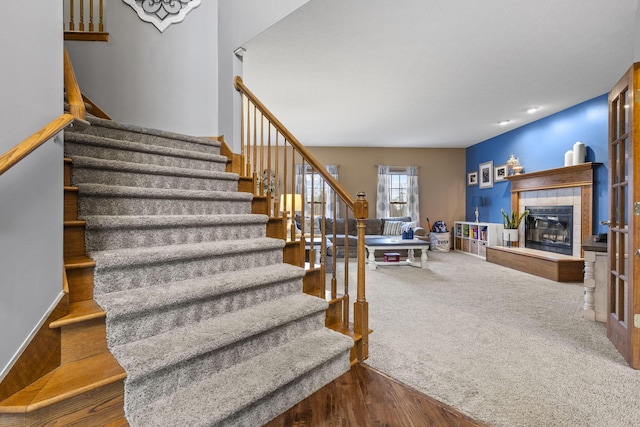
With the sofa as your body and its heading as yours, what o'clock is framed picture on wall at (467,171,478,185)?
The framed picture on wall is roughly at 8 o'clock from the sofa.

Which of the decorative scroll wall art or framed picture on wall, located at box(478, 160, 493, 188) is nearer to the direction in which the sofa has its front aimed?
the decorative scroll wall art

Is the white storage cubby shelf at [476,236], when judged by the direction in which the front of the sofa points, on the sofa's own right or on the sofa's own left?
on the sofa's own left

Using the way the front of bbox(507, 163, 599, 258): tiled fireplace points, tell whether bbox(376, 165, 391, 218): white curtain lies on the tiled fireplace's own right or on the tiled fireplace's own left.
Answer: on the tiled fireplace's own right

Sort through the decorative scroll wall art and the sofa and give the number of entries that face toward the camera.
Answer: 2

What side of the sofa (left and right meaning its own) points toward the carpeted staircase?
front

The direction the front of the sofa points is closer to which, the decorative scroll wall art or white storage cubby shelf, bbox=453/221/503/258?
the decorative scroll wall art

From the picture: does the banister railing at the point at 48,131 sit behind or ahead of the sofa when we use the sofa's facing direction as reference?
ahead

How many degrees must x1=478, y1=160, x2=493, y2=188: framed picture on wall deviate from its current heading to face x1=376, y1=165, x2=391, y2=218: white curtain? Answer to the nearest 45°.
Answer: approximately 45° to its right
